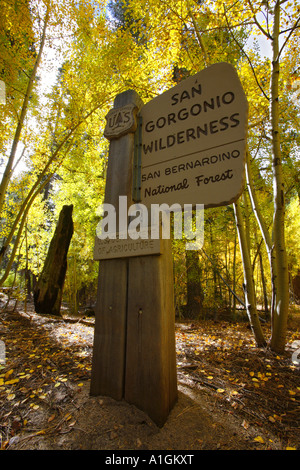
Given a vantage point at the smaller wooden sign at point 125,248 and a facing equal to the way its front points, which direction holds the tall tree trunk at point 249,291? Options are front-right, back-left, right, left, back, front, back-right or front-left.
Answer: back

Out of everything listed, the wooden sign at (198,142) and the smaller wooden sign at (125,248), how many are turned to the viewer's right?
0

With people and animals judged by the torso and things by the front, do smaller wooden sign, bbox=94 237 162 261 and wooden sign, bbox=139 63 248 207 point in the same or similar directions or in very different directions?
same or similar directions

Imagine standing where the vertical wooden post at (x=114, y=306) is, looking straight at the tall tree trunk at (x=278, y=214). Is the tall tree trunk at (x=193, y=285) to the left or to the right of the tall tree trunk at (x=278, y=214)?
left

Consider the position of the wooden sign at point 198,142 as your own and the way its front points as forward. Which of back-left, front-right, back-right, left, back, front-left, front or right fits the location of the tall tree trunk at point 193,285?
back-right

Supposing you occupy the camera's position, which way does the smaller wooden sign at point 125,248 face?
facing the viewer and to the left of the viewer

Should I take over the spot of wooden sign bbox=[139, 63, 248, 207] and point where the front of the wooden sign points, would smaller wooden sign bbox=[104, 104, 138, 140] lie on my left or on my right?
on my right

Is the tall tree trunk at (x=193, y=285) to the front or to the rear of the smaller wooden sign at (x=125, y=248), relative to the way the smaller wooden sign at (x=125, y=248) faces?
to the rear

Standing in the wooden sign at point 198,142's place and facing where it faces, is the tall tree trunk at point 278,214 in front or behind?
behind
